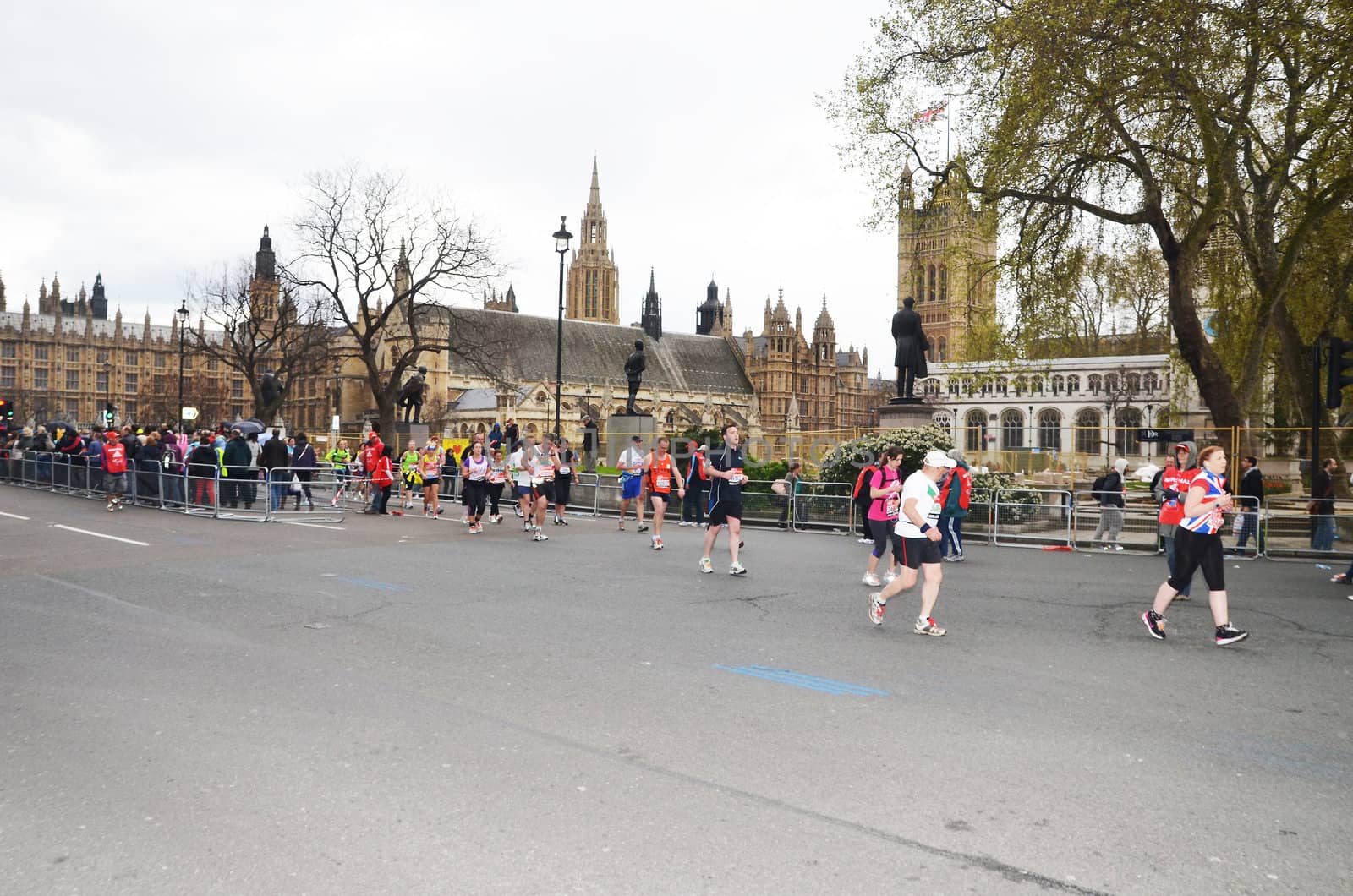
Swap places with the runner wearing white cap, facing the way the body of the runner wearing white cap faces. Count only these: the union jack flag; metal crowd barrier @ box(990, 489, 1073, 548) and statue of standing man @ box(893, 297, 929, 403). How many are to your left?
3

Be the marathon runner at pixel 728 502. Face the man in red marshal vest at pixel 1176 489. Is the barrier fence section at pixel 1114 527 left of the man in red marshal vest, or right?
left

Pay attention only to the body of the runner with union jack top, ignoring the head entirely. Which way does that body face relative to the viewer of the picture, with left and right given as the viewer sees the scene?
facing to the right of the viewer

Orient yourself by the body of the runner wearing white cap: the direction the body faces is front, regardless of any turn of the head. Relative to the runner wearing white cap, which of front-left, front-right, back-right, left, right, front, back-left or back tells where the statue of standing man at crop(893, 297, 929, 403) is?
left

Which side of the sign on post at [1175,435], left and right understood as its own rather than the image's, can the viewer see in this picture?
front

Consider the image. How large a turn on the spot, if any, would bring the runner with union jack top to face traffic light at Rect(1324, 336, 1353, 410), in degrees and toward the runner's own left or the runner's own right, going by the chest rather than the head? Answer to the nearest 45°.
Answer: approximately 90° to the runner's own left

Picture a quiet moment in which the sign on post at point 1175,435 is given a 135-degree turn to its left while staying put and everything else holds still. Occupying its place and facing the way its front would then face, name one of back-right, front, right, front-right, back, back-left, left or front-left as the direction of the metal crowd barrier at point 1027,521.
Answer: back

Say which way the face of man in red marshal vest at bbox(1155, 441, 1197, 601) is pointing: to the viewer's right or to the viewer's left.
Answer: to the viewer's left

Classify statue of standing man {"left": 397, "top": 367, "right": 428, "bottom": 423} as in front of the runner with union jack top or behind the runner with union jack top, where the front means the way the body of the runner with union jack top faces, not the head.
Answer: behind

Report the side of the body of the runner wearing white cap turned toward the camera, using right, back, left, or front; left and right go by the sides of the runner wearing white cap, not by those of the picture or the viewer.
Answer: right

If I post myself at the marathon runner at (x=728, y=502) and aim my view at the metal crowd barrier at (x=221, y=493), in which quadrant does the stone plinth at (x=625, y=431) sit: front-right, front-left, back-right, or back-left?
front-right

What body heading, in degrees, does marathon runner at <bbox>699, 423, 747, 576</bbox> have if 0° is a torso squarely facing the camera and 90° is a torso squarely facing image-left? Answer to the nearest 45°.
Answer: approximately 315°
